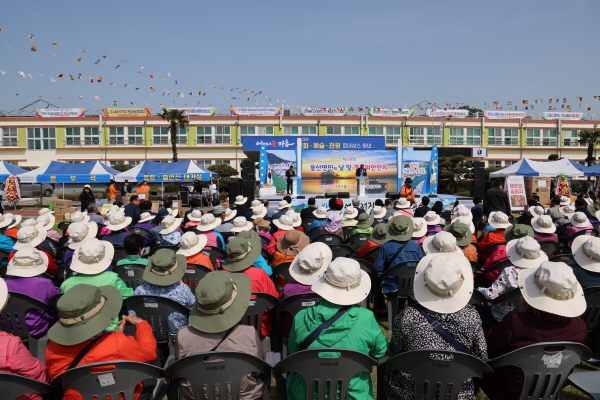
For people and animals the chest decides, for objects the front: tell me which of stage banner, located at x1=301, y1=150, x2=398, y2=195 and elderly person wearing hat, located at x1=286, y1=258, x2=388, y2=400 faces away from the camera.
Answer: the elderly person wearing hat

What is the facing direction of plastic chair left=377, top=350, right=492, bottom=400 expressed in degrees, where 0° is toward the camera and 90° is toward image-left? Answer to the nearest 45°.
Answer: approximately 180°

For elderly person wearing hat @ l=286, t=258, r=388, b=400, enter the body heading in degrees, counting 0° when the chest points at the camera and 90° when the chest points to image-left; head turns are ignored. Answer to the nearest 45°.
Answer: approximately 180°

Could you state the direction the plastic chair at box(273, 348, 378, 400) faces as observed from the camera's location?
facing away from the viewer

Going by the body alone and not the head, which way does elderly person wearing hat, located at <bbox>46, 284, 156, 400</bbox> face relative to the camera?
away from the camera

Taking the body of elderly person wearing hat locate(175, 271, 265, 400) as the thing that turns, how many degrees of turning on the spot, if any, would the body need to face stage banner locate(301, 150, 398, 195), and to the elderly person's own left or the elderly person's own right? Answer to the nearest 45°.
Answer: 0° — they already face it

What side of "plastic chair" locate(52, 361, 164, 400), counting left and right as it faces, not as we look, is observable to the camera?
back

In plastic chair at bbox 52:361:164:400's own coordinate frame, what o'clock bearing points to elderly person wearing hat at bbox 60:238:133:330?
The elderly person wearing hat is roughly at 12 o'clock from the plastic chair.

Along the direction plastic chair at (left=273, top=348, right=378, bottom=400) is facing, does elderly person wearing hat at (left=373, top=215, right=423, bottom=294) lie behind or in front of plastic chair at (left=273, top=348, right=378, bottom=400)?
in front

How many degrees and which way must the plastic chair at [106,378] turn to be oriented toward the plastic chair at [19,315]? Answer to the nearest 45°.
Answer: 0° — it already faces it

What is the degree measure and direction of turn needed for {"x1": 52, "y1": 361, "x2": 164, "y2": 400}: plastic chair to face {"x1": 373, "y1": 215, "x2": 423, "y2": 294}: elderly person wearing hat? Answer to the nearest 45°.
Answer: approximately 45° to its right

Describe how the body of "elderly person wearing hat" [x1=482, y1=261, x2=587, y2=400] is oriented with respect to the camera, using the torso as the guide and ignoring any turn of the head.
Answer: away from the camera

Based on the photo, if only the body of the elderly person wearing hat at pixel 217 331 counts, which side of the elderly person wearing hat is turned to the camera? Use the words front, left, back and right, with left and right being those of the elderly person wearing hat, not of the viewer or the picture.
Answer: back

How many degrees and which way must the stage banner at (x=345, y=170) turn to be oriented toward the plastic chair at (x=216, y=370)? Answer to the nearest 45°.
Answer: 0° — it already faces it
